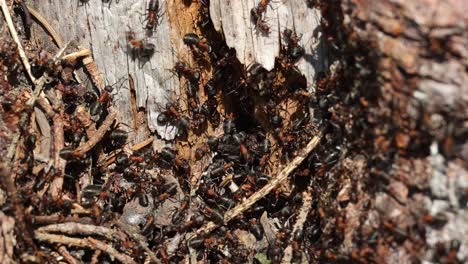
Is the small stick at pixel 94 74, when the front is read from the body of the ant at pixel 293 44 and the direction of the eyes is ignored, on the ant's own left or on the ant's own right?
on the ant's own left

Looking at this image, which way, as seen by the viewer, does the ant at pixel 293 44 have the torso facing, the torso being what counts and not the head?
away from the camera

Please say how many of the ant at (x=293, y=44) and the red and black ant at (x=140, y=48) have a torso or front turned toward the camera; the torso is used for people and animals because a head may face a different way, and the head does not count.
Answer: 0

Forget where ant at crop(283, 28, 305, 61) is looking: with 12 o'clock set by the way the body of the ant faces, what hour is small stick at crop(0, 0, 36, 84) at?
The small stick is roughly at 9 o'clock from the ant.

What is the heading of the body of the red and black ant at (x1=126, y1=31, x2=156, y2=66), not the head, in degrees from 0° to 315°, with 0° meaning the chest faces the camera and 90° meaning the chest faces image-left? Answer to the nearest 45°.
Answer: approximately 135°

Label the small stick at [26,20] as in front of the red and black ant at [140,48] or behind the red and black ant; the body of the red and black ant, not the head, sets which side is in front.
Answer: in front

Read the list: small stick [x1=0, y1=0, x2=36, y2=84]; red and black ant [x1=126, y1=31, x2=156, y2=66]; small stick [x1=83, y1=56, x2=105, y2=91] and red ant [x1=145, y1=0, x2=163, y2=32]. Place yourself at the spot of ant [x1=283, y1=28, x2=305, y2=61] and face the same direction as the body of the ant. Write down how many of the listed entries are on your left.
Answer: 4

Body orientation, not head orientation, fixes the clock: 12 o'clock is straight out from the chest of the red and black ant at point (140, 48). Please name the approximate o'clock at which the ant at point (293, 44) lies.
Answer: The ant is roughly at 5 o'clock from the red and black ant.

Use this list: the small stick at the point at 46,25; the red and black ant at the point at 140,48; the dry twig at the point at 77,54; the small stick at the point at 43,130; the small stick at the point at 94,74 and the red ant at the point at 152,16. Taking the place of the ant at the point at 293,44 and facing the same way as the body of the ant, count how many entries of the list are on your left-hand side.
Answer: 6

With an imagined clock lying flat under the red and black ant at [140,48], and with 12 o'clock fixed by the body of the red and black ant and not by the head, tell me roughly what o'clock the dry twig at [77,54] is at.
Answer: The dry twig is roughly at 11 o'clock from the red and black ant.
